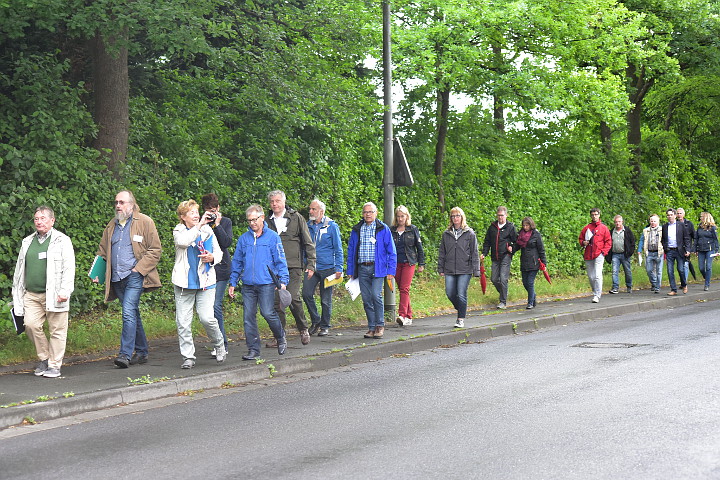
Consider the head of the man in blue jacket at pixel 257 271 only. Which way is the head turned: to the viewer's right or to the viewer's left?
to the viewer's left

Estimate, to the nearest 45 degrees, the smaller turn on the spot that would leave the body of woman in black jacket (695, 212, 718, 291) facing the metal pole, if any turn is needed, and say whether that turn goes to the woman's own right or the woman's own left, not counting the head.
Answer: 0° — they already face it

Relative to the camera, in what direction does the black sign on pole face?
facing away from the viewer and to the right of the viewer

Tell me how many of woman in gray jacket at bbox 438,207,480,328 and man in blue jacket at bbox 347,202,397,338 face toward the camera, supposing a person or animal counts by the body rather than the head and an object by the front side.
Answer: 2

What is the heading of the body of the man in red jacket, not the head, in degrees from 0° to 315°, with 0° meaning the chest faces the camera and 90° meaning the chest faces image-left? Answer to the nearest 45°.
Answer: approximately 0°

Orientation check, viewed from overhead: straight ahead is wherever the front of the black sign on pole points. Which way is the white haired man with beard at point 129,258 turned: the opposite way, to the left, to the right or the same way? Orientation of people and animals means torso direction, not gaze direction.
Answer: the opposite way

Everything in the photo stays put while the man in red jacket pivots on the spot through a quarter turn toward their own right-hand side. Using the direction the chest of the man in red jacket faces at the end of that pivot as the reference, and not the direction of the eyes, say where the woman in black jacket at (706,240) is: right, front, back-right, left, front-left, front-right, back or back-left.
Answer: back-right

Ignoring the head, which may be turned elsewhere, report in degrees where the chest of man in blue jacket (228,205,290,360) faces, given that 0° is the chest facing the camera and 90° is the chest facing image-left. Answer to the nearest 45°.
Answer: approximately 45°

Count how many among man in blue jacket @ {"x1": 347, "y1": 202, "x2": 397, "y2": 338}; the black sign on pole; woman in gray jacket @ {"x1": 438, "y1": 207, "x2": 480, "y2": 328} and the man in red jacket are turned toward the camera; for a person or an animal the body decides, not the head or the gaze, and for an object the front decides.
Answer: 3

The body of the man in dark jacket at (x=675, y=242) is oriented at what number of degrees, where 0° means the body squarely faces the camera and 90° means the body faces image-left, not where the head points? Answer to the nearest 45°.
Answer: approximately 45°

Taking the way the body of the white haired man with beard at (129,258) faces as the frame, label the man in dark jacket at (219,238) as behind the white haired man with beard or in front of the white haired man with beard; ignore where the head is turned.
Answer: behind

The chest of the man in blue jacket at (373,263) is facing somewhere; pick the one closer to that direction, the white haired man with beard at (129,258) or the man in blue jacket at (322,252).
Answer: the white haired man with beard
